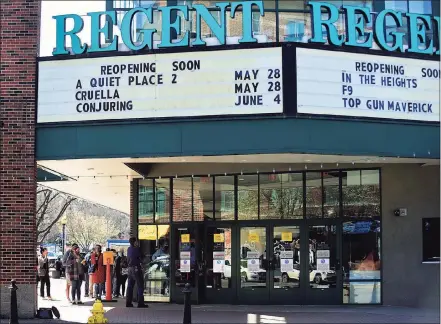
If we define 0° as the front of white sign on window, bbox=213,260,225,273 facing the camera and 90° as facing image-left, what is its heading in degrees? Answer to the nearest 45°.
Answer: approximately 0°

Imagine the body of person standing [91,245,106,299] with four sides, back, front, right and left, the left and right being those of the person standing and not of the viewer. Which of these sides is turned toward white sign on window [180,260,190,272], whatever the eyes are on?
left

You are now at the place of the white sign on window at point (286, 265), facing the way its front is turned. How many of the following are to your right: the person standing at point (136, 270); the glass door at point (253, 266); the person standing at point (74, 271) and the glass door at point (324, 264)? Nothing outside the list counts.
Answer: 3

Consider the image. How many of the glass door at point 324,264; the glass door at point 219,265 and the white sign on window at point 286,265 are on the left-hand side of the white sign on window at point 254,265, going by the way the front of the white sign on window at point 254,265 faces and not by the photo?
2

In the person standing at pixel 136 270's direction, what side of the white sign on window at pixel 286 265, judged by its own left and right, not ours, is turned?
right

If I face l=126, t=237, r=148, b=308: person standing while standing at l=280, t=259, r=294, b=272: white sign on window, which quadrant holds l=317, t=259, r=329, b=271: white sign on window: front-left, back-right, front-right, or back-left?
back-left

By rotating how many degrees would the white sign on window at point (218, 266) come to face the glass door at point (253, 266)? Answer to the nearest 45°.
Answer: approximately 90° to its left

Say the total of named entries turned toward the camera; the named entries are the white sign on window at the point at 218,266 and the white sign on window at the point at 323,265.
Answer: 2
